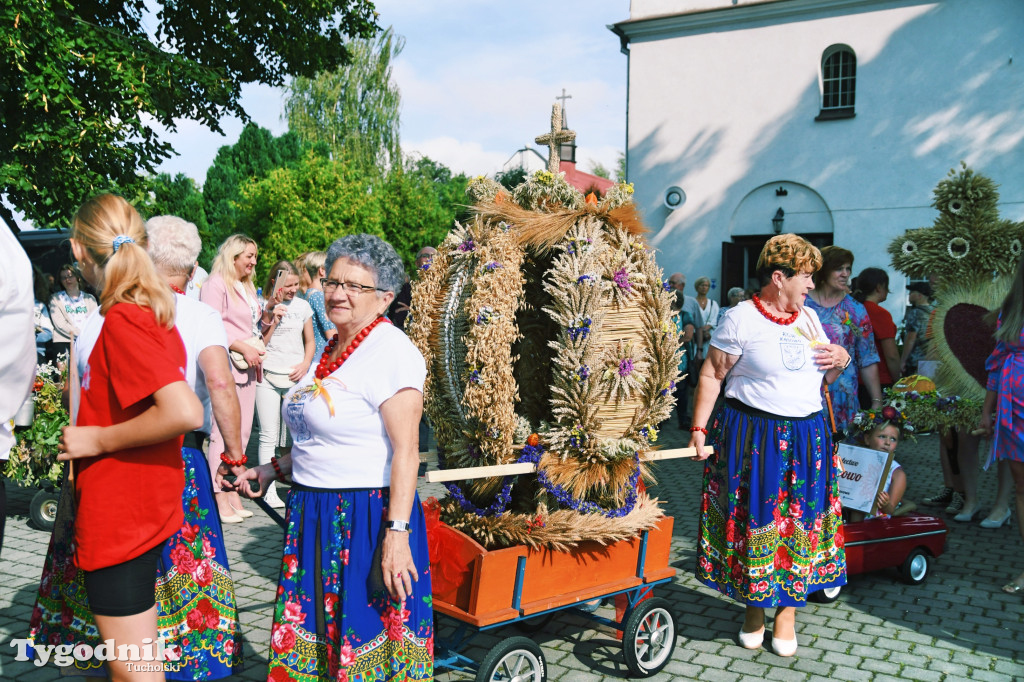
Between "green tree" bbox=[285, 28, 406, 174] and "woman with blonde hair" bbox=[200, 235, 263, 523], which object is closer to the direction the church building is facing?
the woman with blonde hair

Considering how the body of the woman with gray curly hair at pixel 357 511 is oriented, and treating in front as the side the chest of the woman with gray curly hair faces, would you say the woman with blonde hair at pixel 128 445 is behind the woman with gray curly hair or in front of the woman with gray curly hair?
in front

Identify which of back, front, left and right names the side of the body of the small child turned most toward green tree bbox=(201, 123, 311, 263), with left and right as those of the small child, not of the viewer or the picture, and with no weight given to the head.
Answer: right

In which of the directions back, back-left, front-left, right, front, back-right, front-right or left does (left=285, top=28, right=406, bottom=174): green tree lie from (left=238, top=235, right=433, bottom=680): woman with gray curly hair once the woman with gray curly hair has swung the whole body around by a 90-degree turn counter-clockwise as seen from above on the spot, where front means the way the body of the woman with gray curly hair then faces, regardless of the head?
back-left

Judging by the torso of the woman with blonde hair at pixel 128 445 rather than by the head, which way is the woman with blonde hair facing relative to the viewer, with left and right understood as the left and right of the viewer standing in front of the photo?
facing to the left of the viewer

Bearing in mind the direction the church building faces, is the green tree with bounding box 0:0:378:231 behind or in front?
in front

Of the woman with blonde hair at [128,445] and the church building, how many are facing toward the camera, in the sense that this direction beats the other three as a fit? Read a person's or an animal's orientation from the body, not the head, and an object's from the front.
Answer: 1

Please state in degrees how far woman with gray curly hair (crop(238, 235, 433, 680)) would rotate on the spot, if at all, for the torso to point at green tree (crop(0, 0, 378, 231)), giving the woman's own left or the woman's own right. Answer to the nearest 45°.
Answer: approximately 135° to the woman's own right

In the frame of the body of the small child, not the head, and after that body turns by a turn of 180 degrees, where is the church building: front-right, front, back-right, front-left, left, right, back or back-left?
front-left
